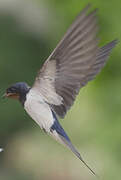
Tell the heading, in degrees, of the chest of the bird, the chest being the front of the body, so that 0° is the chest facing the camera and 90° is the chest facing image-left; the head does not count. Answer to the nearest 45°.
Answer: approximately 90°
